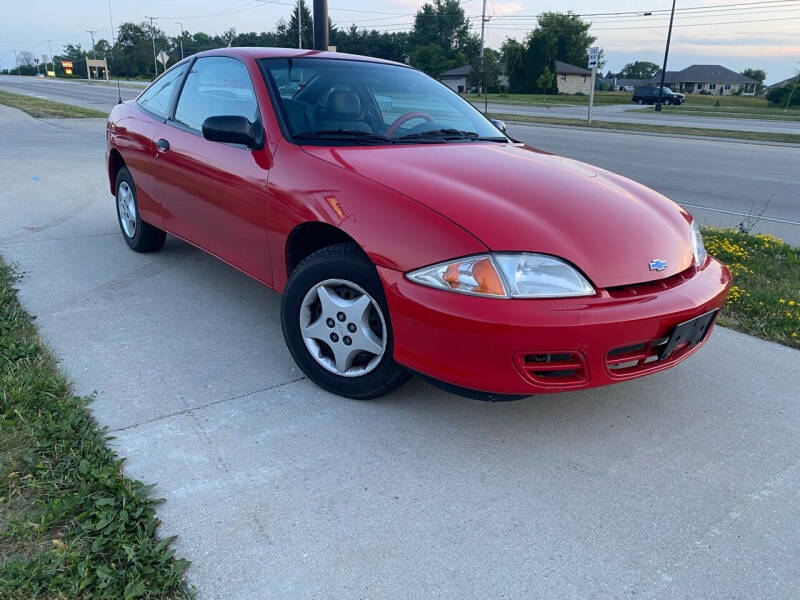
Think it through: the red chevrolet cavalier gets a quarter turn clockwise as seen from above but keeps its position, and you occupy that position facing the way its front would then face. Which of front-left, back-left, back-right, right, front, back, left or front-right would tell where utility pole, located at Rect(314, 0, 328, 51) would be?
back-right

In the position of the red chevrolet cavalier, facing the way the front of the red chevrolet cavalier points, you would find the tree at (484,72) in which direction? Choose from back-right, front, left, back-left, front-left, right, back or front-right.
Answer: back-left

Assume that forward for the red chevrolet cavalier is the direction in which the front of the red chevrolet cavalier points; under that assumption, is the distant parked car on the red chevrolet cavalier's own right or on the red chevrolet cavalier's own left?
on the red chevrolet cavalier's own left

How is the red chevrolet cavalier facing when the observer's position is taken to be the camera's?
facing the viewer and to the right of the viewer

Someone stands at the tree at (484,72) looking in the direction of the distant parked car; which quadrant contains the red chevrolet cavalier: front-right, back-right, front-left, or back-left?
back-right

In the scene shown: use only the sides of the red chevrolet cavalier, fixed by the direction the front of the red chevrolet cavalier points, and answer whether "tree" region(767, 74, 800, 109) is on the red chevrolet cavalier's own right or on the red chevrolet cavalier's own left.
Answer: on the red chevrolet cavalier's own left

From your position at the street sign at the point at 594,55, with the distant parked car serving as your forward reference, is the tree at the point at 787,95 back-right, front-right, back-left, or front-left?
front-right

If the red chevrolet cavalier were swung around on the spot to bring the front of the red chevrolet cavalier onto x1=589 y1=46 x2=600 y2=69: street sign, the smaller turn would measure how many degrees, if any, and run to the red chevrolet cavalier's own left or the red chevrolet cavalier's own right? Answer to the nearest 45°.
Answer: approximately 135° to the red chevrolet cavalier's own left
